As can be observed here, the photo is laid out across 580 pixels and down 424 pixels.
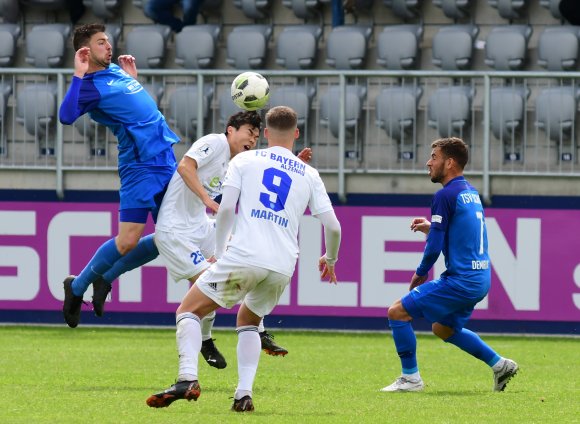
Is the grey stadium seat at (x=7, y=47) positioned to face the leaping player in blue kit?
yes

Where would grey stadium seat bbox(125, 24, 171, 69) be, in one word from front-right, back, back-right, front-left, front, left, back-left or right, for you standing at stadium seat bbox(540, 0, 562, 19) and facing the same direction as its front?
right

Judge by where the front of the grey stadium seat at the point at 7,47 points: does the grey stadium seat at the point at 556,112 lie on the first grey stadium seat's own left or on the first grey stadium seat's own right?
on the first grey stadium seat's own left

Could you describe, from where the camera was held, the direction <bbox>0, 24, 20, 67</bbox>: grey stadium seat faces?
facing the viewer

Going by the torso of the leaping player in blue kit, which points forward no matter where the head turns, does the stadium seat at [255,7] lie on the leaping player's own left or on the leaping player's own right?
on the leaping player's own left

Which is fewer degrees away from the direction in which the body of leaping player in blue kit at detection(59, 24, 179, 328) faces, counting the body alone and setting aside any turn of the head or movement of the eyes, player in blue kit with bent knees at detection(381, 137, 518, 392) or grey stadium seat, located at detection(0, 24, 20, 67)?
the player in blue kit with bent knees

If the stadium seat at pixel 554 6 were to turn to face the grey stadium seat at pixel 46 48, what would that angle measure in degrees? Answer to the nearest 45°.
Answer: approximately 90° to its right

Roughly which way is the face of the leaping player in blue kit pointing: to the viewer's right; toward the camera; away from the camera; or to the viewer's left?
to the viewer's right

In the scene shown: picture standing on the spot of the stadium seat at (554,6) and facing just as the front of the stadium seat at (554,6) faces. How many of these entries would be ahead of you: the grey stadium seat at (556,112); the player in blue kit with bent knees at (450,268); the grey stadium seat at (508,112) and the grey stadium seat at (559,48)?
4

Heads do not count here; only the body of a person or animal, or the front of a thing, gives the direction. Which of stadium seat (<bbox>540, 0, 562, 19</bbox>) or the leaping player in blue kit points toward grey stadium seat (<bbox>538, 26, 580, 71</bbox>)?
the stadium seat

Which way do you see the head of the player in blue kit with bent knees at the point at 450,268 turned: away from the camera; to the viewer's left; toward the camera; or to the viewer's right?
to the viewer's left

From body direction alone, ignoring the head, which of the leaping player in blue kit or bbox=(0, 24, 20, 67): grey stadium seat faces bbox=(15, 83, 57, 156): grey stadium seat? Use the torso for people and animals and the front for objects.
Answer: bbox=(0, 24, 20, 67): grey stadium seat

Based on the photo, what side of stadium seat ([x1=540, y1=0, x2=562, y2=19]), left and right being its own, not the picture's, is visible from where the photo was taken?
front

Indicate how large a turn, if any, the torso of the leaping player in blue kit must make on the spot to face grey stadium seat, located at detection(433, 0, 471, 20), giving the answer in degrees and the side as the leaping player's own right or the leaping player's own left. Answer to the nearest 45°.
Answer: approximately 90° to the leaping player's own left

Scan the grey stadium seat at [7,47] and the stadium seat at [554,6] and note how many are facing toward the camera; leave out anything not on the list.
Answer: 2

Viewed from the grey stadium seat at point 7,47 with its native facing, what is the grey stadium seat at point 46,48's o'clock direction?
the grey stadium seat at point 46,48 is roughly at 10 o'clock from the grey stadium seat at point 7,47.
